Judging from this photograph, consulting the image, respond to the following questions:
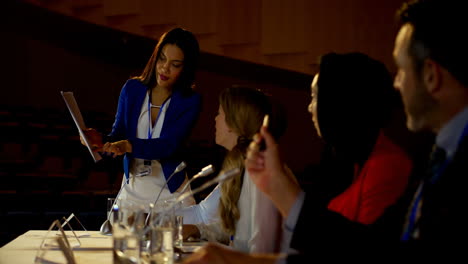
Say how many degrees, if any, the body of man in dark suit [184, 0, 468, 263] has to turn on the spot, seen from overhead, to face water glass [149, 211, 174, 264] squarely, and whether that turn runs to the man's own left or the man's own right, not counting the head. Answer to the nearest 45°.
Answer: approximately 45° to the man's own right

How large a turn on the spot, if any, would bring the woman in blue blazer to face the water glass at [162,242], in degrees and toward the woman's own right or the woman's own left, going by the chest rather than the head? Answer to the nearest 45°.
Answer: approximately 45° to the woman's own left

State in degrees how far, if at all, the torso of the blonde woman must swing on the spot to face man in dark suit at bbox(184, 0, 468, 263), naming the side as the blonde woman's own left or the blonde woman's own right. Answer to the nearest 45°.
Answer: approximately 135° to the blonde woman's own left

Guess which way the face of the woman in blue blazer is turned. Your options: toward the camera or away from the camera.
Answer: toward the camera

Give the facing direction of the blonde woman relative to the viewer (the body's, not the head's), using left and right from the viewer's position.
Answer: facing away from the viewer and to the left of the viewer

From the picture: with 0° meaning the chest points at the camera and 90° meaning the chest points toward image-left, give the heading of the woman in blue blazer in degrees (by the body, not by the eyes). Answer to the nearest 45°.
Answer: approximately 45°

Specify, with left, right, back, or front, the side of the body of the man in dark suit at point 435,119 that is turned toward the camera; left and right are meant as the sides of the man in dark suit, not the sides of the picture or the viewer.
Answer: left

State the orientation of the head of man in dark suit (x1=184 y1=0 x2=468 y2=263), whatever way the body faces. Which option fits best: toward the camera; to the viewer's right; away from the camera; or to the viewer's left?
to the viewer's left

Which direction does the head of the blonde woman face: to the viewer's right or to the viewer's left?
to the viewer's left

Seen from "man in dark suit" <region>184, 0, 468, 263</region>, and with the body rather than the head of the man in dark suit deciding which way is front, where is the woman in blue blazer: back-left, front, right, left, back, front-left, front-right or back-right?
front-right

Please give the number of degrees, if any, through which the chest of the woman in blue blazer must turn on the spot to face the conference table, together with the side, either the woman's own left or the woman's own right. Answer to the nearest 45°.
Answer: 0° — they already face it

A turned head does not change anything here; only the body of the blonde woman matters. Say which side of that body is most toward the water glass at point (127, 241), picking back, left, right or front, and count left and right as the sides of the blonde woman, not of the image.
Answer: left

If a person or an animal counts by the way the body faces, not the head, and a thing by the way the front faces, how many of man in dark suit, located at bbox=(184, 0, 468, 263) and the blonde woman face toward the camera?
0

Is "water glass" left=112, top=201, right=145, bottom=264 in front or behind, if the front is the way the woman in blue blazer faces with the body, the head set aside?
in front

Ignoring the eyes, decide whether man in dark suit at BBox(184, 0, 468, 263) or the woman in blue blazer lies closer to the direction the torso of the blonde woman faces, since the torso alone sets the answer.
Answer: the woman in blue blazer
